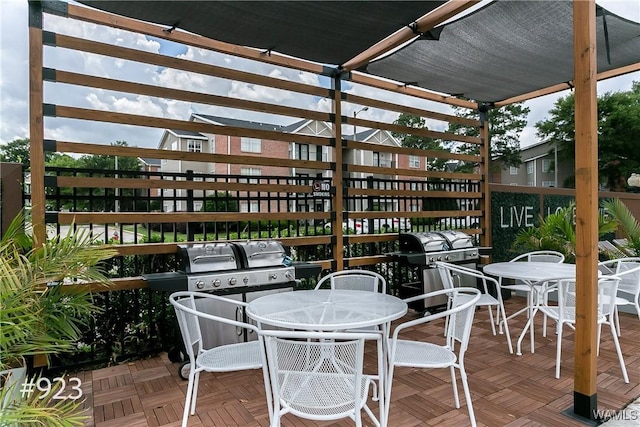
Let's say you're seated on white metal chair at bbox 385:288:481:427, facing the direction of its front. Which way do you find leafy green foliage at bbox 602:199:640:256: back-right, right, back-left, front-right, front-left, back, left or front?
back-right

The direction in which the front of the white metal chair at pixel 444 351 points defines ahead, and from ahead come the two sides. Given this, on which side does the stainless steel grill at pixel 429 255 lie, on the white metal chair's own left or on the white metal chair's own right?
on the white metal chair's own right

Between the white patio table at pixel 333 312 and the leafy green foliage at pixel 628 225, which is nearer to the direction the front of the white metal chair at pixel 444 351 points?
the white patio table

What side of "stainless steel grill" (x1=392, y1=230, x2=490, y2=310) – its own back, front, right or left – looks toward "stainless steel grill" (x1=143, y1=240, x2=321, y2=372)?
right

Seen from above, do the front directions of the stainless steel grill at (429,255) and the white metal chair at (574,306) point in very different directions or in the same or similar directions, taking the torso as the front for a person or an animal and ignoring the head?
very different directions

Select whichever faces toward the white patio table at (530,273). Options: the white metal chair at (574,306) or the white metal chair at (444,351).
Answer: the white metal chair at (574,306)

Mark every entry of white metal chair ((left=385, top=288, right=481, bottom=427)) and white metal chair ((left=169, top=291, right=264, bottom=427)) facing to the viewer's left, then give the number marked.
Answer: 1

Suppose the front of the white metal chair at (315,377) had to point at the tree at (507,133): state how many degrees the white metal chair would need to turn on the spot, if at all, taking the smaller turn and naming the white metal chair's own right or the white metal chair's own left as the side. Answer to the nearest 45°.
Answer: approximately 45° to the white metal chair's own right

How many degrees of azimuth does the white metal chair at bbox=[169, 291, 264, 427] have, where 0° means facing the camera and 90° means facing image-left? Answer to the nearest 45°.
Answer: approximately 270°

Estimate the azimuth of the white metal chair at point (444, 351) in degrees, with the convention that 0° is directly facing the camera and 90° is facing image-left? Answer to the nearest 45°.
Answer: approximately 90°

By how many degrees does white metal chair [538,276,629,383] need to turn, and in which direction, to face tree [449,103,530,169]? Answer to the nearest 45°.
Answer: approximately 45° to its right

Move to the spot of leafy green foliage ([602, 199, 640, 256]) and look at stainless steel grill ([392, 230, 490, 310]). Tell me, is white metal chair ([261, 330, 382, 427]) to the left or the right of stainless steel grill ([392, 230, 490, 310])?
left

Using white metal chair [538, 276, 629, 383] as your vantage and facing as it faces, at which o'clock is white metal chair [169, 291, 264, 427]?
white metal chair [169, 291, 264, 427] is roughly at 9 o'clock from white metal chair [538, 276, 629, 383].

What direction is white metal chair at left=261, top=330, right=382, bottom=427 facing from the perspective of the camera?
away from the camera
